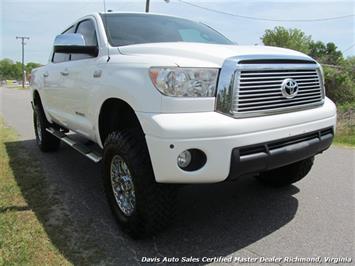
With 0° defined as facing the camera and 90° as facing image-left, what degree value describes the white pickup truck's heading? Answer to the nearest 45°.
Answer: approximately 315°
